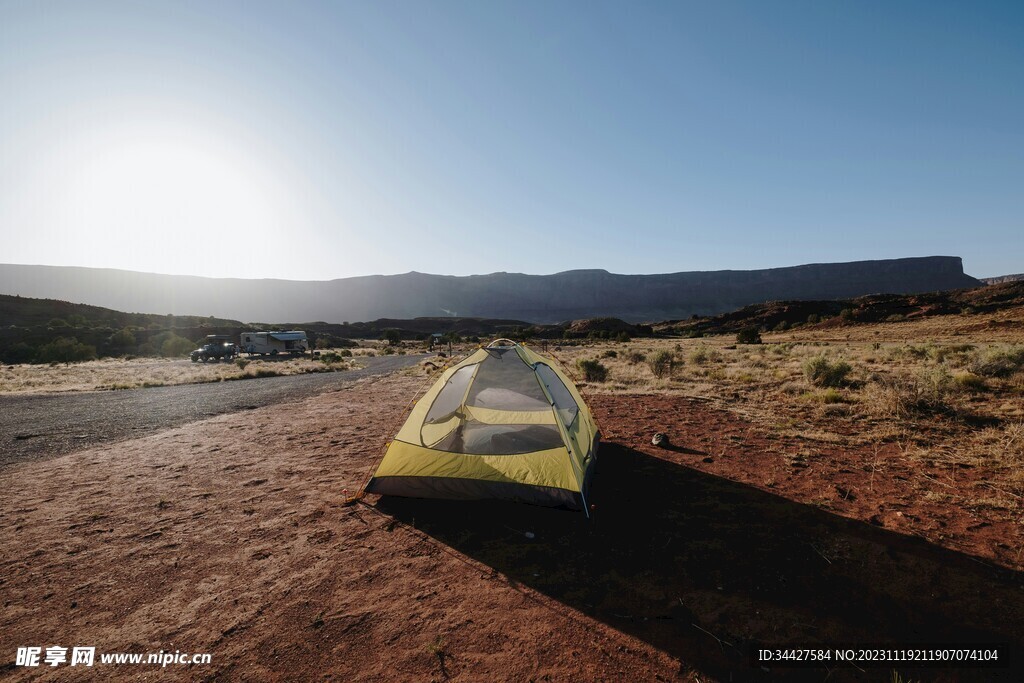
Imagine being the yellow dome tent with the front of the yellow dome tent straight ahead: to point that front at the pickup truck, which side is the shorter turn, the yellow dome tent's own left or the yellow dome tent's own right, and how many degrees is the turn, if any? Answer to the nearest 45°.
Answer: approximately 135° to the yellow dome tent's own right

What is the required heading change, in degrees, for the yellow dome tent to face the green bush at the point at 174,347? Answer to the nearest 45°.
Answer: approximately 135° to its right

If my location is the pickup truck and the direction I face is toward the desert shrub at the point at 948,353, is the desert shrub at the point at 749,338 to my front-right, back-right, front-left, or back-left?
front-left

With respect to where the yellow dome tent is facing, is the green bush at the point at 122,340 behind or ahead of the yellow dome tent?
behind

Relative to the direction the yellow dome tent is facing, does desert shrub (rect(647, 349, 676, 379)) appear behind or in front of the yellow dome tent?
behind

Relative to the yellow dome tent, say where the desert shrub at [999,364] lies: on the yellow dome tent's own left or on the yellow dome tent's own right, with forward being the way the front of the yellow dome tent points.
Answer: on the yellow dome tent's own left

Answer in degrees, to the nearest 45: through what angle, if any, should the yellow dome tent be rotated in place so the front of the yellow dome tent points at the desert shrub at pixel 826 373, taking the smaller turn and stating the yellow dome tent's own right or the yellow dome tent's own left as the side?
approximately 135° to the yellow dome tent's own left

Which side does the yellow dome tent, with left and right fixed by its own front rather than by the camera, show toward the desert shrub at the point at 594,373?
back

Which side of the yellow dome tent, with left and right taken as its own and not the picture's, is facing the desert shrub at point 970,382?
left

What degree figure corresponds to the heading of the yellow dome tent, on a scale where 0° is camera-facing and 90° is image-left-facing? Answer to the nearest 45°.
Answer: approximately 0°

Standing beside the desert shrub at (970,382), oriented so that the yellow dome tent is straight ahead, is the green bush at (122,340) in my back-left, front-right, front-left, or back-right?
front-right

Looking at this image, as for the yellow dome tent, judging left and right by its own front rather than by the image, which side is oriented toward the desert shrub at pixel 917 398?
left
